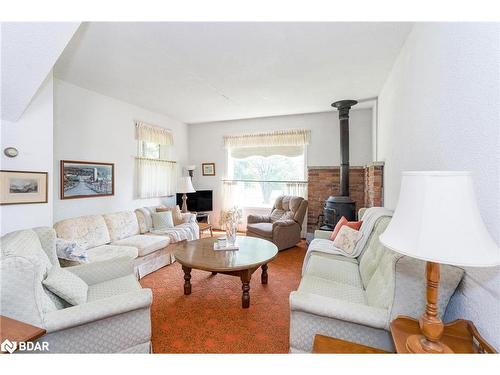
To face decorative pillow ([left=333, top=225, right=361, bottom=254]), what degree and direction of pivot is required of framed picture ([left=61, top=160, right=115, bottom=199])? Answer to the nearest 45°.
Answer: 0° — it already faces it

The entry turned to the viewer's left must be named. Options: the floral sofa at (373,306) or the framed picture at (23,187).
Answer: the floral sofa

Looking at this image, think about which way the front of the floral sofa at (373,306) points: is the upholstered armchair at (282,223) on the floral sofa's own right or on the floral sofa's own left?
on the floral sofa's own right

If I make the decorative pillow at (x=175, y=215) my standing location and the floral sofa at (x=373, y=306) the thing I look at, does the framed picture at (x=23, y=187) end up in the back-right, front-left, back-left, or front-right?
front-right

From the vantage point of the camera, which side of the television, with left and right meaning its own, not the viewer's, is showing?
front

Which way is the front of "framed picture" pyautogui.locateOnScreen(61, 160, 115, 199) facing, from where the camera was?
facing the viewer and to the right of the viewer

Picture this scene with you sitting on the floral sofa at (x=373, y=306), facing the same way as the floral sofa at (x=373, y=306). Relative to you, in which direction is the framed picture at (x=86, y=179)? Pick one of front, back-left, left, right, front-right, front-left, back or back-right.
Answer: front

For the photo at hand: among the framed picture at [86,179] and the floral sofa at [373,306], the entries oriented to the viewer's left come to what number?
1

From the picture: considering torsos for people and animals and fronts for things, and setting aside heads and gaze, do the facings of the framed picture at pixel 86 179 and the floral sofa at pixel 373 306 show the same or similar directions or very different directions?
very different directions

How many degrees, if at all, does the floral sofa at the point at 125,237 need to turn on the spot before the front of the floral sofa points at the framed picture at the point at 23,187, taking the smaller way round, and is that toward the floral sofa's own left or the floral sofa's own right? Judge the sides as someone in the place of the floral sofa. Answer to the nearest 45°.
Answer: approximately 90° to the floral sofa's own right

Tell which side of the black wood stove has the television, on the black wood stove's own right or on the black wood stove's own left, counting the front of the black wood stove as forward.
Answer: on the black wood stove's own right

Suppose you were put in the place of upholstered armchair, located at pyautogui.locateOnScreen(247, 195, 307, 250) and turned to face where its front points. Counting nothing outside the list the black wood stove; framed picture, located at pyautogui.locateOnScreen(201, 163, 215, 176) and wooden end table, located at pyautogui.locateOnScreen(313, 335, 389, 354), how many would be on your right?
1

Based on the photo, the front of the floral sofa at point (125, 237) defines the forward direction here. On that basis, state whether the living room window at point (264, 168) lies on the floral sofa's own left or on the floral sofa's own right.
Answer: on the floral sofa's own left

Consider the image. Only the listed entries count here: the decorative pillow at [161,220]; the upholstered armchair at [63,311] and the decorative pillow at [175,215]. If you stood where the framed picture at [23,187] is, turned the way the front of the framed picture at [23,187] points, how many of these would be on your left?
2

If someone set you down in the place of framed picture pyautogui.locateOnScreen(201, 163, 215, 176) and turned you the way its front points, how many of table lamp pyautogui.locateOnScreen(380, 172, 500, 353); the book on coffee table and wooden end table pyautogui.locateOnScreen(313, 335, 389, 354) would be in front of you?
3

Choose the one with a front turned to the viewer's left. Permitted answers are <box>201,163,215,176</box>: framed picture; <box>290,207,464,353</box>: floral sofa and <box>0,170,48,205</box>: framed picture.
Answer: the floral sofa
